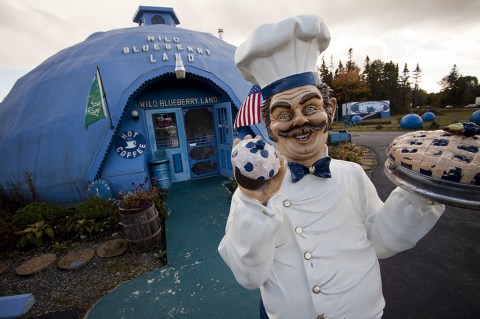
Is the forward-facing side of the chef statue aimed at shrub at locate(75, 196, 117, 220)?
no

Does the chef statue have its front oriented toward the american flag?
no

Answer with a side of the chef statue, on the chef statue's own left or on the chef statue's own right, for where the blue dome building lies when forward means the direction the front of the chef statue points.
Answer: on the chef statue's own right

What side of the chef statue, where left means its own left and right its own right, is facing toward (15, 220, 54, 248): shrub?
right

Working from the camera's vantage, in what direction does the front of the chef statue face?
facing the viewer

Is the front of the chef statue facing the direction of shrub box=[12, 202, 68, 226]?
no
